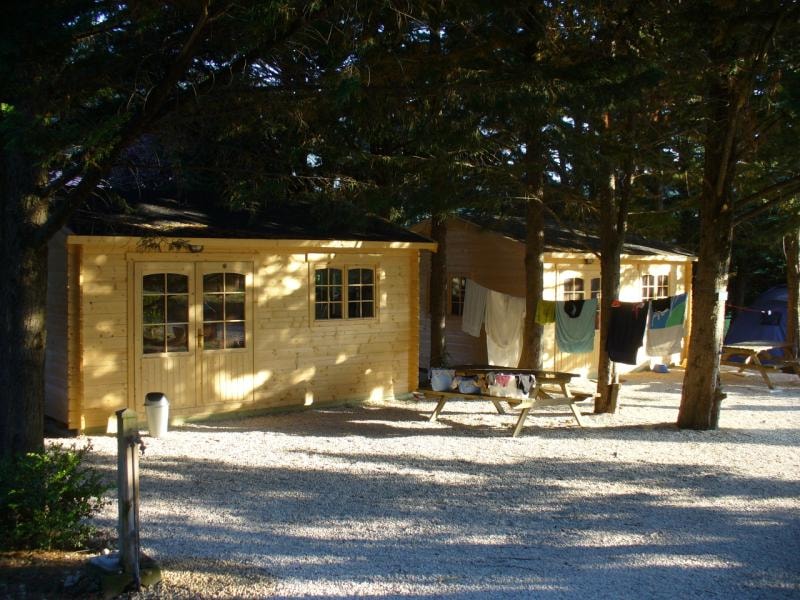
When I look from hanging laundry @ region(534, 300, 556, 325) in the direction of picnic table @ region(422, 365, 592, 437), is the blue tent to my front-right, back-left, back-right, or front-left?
back-left

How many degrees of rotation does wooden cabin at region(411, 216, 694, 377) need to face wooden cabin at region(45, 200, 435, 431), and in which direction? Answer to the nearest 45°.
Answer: approximately 90° to its right

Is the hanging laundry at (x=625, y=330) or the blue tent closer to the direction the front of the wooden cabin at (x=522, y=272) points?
the hanging laundry

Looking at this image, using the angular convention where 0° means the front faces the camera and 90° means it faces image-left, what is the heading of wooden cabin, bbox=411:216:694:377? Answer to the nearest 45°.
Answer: approximately 315°

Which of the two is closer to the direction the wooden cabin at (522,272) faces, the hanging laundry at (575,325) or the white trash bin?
the hanging laundry

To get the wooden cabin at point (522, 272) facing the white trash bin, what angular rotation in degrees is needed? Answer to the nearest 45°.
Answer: approximately 90° to its right

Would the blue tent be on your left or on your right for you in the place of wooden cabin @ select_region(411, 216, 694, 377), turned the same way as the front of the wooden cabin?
on your left

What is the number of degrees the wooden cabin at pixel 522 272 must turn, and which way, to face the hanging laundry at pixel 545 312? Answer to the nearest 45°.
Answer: approximately 45° to its right

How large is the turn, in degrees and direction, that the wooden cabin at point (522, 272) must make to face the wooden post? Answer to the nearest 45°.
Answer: approximately 45° to its right

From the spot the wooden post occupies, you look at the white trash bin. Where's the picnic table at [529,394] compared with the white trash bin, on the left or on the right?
right
